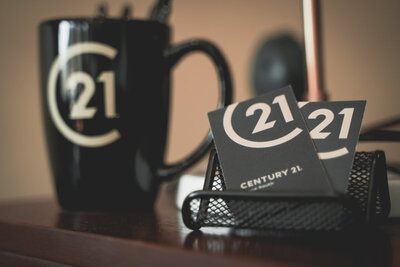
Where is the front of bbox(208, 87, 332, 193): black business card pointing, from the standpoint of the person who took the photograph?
facing the viewer

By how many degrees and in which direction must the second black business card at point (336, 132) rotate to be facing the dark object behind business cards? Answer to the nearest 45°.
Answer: approximately 180°

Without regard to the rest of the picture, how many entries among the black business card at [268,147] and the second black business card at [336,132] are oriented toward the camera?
2

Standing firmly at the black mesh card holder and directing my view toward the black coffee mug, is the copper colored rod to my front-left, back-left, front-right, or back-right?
front-right

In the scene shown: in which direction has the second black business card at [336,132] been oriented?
toward the camera

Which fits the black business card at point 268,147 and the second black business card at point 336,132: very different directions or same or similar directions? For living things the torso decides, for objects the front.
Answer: same or similar directions

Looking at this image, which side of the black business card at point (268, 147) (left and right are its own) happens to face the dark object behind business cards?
back
